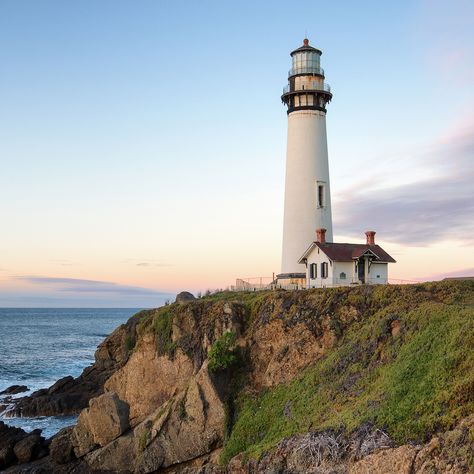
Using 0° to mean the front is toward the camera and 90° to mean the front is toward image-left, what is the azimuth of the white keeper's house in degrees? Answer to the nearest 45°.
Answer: approximately 315°

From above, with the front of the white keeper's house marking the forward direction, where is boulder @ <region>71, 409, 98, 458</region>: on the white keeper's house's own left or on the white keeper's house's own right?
on the white keeper's house's own right

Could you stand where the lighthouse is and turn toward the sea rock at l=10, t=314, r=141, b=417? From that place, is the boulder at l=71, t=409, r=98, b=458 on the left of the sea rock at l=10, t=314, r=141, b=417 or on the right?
left

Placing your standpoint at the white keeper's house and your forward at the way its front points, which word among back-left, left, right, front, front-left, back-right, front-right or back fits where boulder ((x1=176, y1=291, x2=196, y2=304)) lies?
back-right
